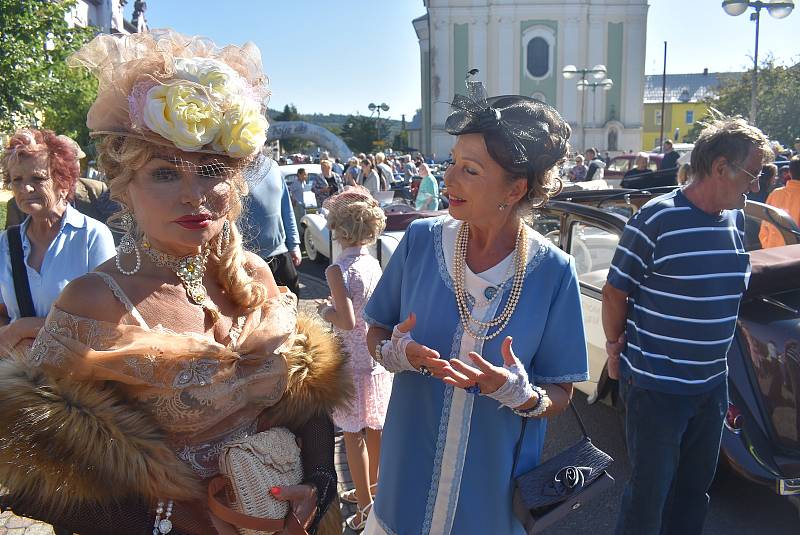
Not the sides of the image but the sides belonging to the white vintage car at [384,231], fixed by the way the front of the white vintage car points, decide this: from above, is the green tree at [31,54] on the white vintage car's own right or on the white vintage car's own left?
on the white vintage car's own right

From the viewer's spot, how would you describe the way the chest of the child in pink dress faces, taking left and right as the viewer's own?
facing away from the viewer and to the left of the viewer

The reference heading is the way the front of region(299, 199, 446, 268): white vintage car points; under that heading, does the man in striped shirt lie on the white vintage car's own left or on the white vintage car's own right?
on the white vintage car's own left

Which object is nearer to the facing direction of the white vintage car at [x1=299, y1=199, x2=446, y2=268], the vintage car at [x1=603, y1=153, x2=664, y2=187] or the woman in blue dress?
the woman in blue dress

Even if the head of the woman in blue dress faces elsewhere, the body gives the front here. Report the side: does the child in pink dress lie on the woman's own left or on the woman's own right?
on the woman's own right

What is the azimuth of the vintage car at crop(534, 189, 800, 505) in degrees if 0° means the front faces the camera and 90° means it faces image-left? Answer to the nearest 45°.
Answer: approximately 135°

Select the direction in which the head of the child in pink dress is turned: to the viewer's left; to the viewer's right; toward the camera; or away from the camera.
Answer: away from the camera

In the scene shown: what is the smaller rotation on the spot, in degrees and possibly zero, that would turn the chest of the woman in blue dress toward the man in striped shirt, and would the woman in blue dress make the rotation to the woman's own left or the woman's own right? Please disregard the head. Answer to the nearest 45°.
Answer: approximately 180°

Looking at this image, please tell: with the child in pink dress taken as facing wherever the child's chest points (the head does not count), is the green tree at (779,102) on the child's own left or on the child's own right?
on the child's own right

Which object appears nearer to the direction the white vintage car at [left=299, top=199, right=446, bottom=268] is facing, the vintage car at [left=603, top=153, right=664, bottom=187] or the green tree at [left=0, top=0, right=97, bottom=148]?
the green tree

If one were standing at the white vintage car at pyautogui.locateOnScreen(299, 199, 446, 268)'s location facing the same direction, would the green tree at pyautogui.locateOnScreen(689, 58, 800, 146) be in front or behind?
behind
